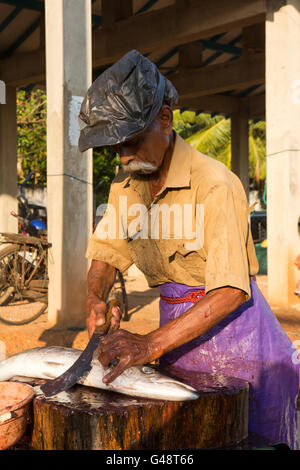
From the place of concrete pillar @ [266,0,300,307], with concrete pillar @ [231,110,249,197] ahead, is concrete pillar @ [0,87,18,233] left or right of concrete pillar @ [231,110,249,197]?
left

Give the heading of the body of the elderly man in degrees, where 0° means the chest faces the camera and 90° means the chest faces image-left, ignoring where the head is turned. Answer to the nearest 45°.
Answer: approximately 45°

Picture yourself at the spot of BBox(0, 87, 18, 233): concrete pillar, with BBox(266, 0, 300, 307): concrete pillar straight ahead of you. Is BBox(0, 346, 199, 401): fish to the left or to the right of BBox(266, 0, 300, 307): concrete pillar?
right

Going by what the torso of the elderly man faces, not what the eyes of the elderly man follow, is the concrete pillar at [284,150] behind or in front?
behind

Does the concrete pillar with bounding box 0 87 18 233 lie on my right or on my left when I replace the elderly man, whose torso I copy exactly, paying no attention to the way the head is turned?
on my right

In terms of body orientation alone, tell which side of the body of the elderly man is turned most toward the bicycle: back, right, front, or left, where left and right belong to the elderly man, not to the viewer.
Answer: right

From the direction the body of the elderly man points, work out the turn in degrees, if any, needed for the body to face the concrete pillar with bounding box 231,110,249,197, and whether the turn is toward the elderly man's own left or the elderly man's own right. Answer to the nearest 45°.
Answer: approximately 135° to the elderly man's own right
